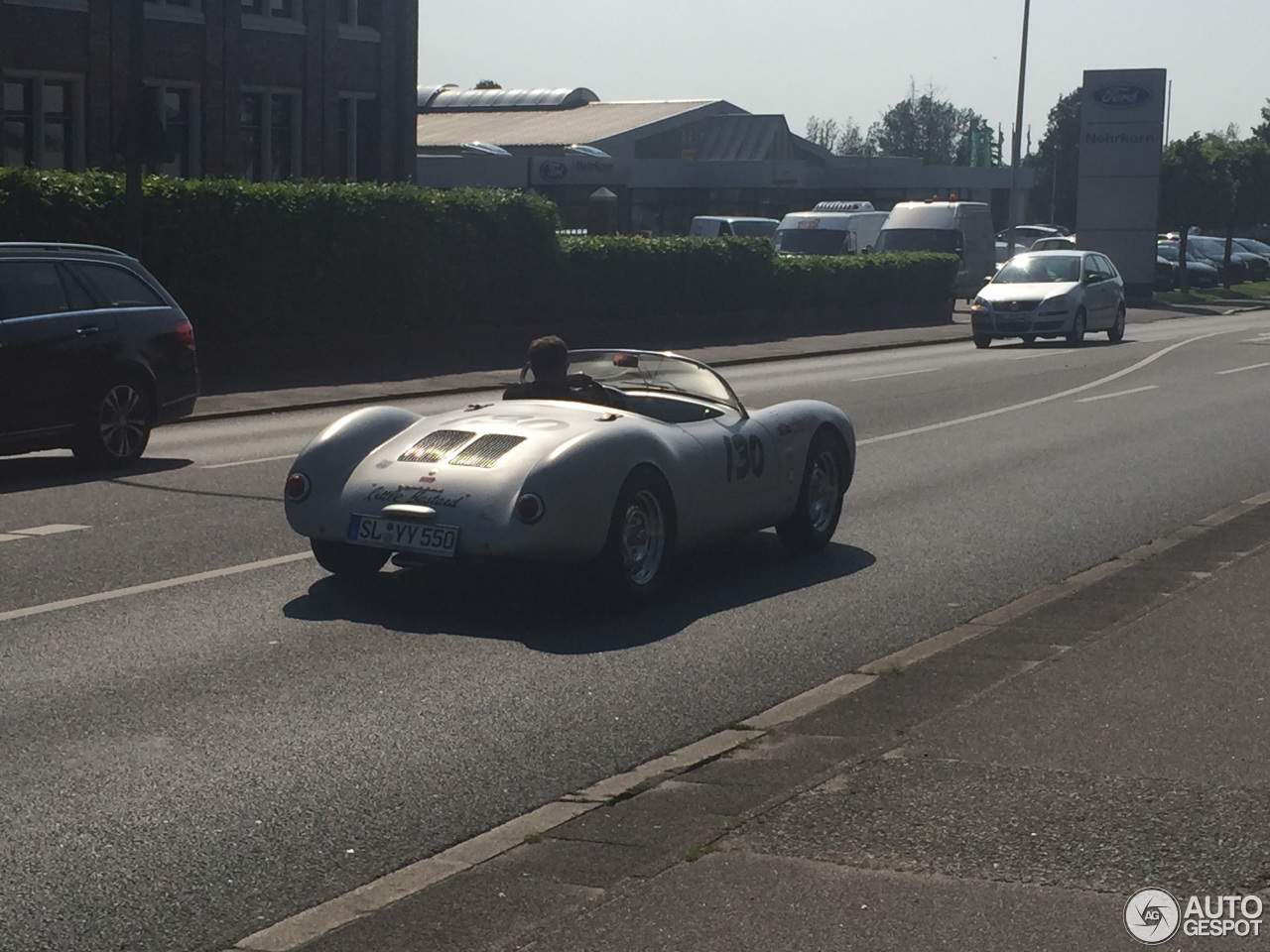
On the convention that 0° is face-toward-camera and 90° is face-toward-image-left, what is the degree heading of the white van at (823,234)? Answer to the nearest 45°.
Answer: approximately 45°

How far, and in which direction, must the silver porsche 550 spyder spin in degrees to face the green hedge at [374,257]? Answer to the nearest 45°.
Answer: approximately 45° to its left

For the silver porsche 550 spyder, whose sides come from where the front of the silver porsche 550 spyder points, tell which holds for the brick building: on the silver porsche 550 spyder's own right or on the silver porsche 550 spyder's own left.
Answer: on the silver porsche 550 spyder's own left

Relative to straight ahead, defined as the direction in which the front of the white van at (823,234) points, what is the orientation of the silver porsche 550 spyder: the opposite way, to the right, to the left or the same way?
the opposite way

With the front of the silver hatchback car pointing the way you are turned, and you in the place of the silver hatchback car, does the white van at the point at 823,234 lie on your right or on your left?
on your right

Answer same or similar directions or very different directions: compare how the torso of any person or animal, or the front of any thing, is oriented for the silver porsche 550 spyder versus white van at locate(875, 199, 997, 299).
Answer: very different directions

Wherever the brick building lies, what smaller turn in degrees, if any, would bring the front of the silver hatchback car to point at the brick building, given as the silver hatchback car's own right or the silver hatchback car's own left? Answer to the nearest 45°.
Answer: approximately 45° to the silver hatchback car's own right

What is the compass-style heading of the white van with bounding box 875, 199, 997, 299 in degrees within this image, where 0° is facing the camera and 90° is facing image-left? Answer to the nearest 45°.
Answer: approximately 45°

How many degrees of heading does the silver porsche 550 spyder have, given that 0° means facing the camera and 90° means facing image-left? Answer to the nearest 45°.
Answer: approximately 225°
